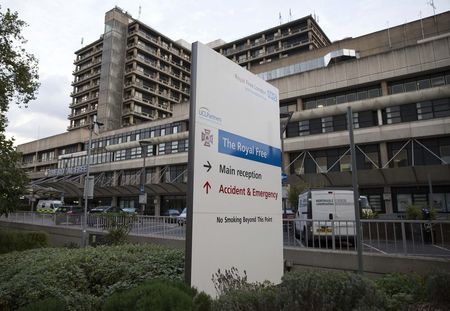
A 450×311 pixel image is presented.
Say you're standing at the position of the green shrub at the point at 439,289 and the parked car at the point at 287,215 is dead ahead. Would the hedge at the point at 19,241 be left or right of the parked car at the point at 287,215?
left

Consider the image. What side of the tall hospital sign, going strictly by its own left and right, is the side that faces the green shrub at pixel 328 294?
front

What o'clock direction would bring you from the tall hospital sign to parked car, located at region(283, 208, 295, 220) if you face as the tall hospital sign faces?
The parked car is roughly at 8 o'clock from the tall hospital sign.

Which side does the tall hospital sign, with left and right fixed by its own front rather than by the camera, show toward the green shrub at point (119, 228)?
back

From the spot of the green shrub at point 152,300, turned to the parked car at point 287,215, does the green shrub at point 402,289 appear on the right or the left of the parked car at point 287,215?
right

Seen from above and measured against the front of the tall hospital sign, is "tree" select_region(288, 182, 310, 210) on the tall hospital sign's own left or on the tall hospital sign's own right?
on the tall hospital sign's own left

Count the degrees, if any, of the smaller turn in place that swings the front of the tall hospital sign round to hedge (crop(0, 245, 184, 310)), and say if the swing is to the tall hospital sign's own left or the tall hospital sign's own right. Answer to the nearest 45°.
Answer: approximately 135° to the tall hospital sign's own right

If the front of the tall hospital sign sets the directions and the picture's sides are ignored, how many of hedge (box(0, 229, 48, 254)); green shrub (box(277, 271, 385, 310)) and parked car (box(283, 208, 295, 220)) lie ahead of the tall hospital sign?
1

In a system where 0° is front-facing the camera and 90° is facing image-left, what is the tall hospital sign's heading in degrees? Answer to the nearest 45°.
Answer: approximately 315°

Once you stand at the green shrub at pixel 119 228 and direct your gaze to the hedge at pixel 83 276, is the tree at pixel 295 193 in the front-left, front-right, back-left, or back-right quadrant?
back-left

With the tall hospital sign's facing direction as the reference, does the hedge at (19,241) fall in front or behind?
behind
